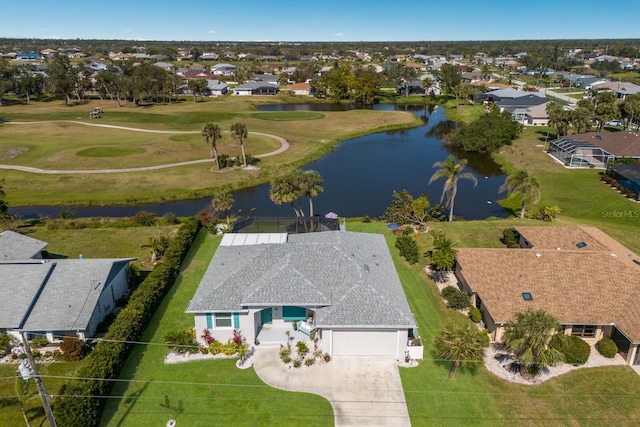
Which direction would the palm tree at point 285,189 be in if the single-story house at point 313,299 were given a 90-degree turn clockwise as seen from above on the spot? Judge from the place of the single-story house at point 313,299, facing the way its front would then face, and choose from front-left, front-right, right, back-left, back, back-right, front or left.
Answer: right

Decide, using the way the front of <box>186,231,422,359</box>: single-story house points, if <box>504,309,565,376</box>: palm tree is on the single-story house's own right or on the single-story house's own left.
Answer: on the single-story house's own left

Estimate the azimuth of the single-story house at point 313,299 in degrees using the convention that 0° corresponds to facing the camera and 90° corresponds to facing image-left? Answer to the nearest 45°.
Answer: approximately 0°

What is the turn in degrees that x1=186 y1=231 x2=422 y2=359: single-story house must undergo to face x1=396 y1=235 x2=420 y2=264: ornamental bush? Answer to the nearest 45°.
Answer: approximately 135° to its left

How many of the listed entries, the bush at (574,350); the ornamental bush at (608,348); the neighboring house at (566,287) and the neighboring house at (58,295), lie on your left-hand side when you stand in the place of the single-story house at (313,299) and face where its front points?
3

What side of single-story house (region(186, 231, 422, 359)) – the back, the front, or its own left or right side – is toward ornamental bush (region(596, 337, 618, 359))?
left

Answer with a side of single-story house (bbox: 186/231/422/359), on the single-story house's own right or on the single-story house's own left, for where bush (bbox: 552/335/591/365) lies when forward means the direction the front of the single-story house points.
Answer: on the single-story house's own left

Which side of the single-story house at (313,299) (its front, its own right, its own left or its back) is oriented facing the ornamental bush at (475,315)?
left

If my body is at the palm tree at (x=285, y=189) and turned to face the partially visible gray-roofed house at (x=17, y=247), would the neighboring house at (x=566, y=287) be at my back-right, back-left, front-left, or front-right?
back-left

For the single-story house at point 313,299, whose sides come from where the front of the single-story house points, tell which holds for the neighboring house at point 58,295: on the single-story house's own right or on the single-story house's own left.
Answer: on the single-story house's own right
